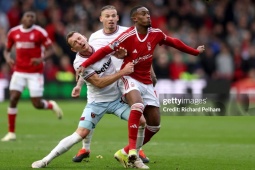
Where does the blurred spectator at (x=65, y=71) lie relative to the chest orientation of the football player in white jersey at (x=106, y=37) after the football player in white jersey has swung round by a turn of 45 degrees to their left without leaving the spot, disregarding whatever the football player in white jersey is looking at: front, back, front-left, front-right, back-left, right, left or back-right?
back-left

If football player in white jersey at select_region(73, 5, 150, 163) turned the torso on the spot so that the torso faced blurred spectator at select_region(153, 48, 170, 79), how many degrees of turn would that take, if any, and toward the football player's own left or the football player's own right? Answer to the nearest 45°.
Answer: approximately 180°

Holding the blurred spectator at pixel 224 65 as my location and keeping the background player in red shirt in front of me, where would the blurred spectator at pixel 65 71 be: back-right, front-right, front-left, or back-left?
front-right

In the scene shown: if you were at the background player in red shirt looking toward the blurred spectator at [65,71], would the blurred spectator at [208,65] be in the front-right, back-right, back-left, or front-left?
front-right

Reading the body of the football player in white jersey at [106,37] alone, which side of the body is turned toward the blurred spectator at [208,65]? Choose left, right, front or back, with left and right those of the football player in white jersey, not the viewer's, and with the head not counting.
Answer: back

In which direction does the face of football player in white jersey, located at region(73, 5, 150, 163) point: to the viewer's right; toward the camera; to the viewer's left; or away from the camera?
toward the camera

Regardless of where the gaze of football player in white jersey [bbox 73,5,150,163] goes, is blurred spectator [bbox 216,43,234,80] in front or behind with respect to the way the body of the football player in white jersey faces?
behind

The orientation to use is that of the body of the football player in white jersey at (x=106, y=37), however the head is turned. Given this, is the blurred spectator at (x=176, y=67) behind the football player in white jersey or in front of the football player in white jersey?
behind

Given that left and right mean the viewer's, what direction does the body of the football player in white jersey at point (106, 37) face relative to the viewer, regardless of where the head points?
facing the viewer

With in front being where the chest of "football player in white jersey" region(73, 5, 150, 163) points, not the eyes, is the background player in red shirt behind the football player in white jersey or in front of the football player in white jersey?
behind
